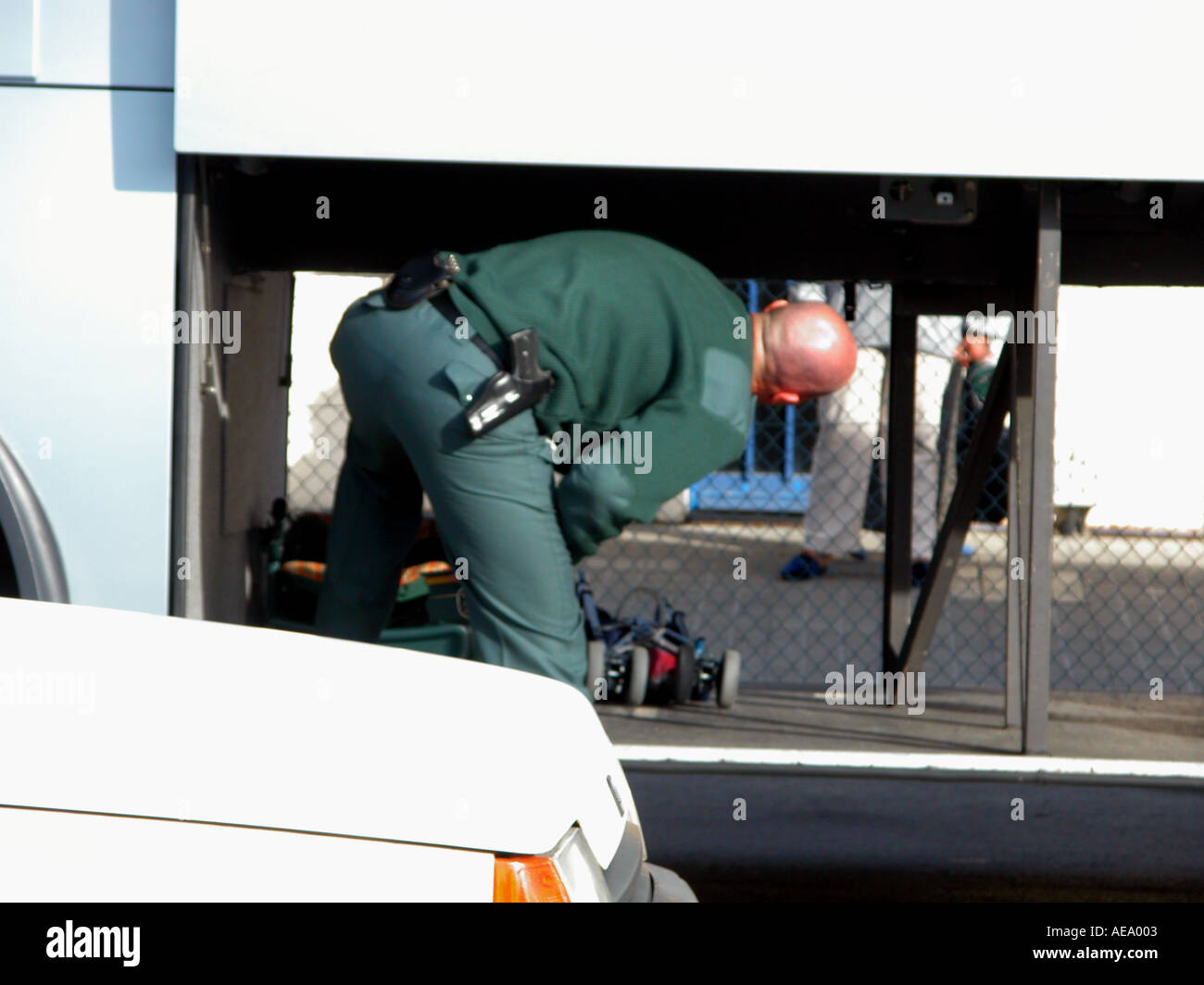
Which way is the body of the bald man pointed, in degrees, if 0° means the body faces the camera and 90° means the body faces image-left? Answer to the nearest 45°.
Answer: approximately 225°

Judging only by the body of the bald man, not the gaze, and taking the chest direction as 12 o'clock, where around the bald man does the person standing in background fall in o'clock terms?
The person standing in background is roughly at 11 o'clock from the bald man.
